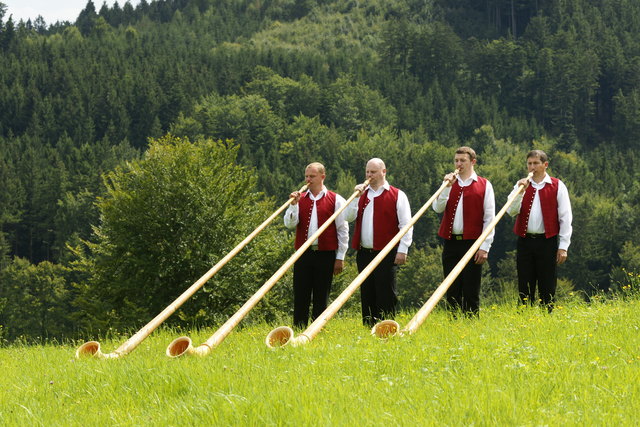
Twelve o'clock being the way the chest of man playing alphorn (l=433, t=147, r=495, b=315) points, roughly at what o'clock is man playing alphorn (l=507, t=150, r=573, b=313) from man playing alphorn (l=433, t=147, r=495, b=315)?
man playing alphorn (l=507, t=150, r=573, b=313) is roughly at 7 o'clock from man playing alphorn (l=433, t=147, r=495, b=315).

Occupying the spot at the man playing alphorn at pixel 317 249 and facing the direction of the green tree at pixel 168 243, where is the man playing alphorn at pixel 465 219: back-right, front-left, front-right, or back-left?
back-right

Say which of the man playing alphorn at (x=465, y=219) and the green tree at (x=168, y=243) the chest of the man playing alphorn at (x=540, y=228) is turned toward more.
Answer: the man playing alphorn

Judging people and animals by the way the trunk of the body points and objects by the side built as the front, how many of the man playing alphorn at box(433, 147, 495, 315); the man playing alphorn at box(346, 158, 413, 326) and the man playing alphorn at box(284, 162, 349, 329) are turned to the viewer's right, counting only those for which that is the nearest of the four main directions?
0

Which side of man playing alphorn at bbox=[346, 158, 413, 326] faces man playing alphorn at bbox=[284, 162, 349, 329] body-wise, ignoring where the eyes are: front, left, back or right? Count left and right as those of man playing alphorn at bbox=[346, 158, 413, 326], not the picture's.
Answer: right

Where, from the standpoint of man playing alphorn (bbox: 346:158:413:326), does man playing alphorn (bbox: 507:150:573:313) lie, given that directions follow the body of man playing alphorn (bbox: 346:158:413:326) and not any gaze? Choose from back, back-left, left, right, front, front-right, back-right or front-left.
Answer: back-left

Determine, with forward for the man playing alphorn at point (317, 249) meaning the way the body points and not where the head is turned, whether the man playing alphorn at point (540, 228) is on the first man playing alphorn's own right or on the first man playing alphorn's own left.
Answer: on the first man playing alphorn's own left

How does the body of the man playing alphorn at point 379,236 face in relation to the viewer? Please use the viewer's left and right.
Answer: facing the viewer and to the left of the viewer

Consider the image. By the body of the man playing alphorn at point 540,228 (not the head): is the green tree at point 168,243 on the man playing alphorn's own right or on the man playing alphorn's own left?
on the man playing alphorn's own right

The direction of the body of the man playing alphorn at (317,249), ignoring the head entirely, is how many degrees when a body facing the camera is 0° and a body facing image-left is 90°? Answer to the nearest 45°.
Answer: approximately 45°

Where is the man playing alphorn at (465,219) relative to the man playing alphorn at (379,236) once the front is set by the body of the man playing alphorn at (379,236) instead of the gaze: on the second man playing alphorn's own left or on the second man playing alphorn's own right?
on the second man playing alphorn's own left
